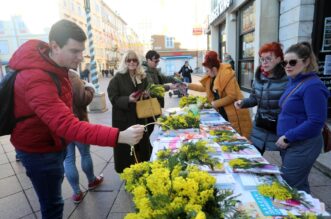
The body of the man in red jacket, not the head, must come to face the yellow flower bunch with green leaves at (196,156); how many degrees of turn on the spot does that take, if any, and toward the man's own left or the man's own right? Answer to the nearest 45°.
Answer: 0° — they already face it

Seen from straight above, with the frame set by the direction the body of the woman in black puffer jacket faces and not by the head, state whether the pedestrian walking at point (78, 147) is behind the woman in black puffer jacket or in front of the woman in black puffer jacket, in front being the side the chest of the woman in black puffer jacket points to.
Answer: in front

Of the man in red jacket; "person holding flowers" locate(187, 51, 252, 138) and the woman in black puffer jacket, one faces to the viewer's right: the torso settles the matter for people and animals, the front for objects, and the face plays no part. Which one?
the man in red jacket

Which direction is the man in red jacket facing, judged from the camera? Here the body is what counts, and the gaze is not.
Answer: to the viewer's right

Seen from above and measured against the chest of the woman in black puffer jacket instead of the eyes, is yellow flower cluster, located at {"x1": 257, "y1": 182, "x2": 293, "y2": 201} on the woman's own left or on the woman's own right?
on the woman's own left

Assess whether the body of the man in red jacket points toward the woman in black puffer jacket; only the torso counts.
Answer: yes

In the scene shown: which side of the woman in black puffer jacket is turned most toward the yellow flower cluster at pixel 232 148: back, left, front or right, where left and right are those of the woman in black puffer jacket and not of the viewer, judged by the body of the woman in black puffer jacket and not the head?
front

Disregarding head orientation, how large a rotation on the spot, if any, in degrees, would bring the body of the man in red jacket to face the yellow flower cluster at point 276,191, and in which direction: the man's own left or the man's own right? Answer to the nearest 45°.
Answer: approximately 45° to the man's own right

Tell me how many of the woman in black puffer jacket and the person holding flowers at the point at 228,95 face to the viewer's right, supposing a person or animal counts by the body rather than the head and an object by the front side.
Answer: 0

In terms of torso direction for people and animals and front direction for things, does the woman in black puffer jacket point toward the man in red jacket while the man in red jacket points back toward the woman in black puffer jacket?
yes

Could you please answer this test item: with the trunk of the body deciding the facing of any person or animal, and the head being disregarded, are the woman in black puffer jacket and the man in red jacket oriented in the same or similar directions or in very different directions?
very different directions

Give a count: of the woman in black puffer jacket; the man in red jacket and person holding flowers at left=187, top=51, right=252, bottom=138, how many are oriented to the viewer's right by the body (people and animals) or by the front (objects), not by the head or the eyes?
1

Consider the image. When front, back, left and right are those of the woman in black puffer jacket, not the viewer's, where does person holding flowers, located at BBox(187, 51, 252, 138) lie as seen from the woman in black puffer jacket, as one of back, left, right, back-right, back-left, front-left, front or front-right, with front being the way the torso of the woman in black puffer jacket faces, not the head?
right
